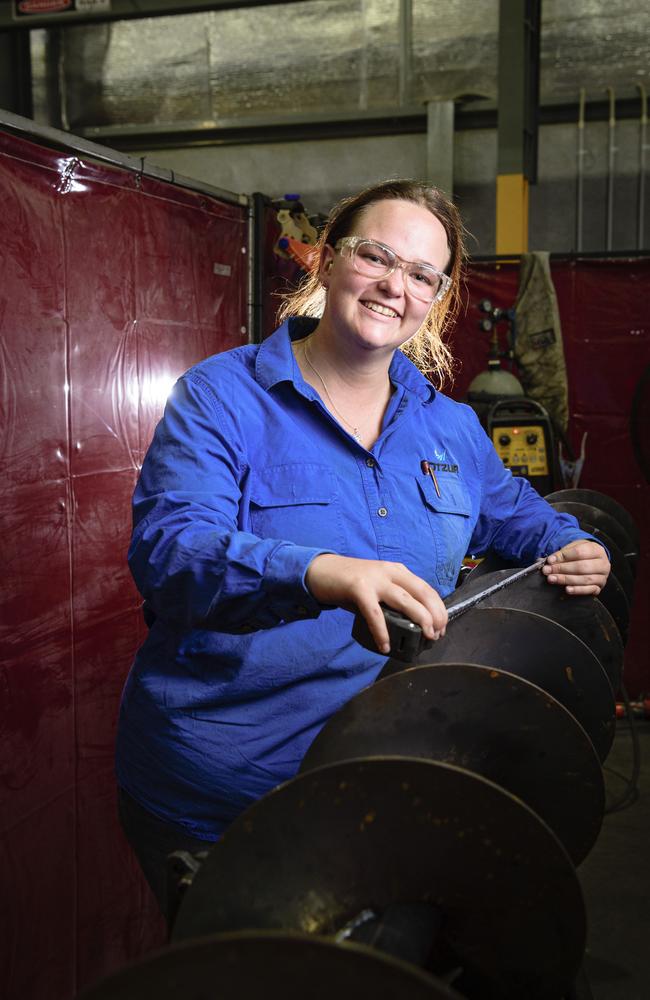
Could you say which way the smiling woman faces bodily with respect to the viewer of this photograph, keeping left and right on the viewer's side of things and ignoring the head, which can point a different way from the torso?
facing the viewer and to the right of the viewer

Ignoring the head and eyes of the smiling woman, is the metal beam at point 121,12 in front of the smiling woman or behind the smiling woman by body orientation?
behind

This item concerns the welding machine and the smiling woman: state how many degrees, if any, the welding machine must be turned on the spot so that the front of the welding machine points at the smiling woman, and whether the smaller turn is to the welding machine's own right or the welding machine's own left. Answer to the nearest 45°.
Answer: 0° — it already faces them

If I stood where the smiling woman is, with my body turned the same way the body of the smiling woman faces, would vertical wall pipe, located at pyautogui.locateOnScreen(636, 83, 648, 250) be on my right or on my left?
on my left

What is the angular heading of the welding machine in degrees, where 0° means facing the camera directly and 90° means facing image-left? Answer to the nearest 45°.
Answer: approximately 0°

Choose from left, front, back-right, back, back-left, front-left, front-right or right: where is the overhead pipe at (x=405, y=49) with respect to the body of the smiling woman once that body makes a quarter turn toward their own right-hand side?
back-right

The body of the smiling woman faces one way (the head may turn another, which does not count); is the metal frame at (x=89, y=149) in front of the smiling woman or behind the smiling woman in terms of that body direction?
behind

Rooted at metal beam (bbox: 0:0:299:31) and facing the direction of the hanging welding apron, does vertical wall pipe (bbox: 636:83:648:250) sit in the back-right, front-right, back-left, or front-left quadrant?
front-left

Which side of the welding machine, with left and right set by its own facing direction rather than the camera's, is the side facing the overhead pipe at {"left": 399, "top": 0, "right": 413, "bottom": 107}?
back

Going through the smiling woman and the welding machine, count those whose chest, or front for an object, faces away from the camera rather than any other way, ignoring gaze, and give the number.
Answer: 0

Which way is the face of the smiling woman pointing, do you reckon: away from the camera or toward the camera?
toward the camera
